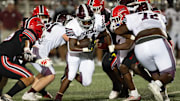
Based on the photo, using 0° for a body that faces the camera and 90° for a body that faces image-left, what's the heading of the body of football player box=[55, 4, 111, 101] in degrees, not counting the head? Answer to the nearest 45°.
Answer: approximately 0°

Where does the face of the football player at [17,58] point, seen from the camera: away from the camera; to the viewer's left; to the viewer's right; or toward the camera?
to the viewer's right

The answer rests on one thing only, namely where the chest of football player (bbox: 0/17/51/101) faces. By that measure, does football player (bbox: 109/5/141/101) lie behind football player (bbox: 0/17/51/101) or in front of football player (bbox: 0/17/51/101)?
in front

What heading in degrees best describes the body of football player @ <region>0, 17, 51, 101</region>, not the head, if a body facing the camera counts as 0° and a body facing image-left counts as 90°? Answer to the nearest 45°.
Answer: approximately 270°

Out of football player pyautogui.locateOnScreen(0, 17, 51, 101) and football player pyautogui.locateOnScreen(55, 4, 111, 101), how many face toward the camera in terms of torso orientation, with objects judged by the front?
1

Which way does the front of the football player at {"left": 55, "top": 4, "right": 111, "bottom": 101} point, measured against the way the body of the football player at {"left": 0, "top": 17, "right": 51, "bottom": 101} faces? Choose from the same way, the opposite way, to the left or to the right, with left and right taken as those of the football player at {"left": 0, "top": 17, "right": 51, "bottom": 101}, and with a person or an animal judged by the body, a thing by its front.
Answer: to the right

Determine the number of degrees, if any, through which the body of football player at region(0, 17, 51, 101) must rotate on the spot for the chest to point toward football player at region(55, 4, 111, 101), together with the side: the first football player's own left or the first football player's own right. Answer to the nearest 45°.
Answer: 0° — they already face them

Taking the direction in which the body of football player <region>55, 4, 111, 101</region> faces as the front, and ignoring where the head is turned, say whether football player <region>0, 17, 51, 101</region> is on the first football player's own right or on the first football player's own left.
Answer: on the first football player's own right
